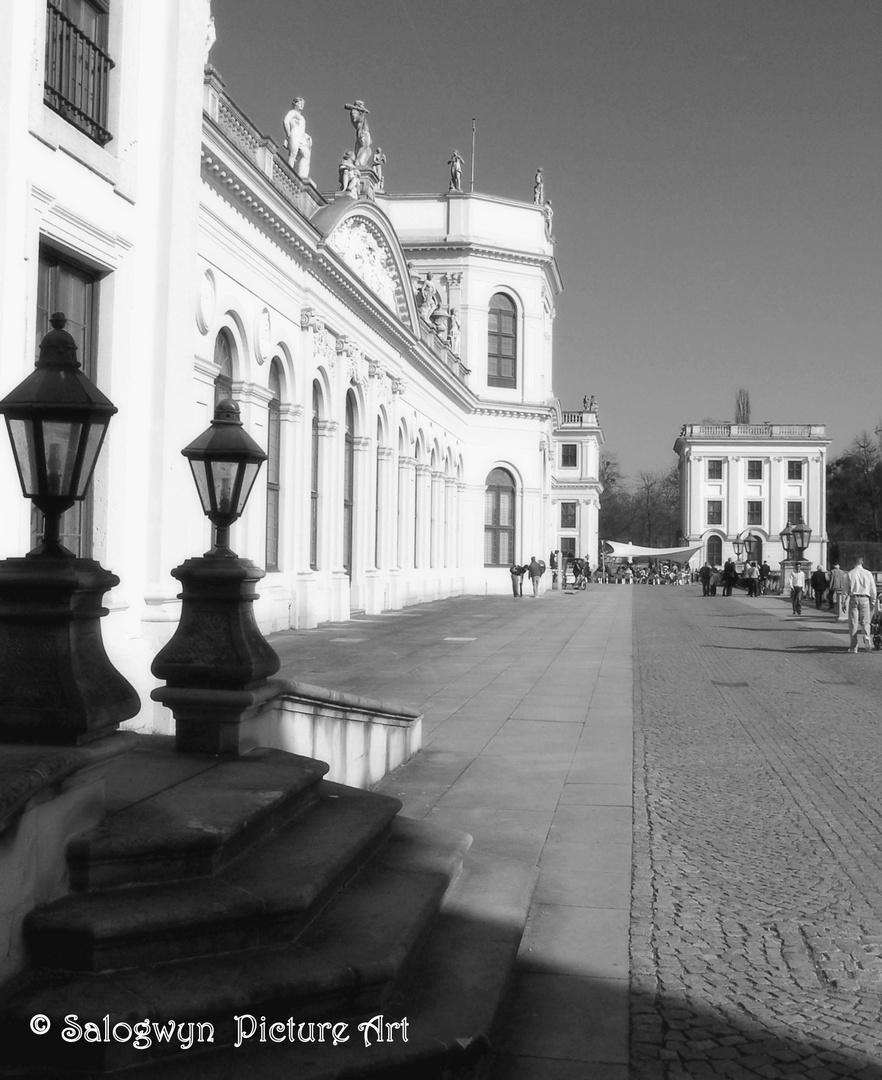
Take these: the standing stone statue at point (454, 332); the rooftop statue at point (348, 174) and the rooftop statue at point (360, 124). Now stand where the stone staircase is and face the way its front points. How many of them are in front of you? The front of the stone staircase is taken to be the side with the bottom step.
0

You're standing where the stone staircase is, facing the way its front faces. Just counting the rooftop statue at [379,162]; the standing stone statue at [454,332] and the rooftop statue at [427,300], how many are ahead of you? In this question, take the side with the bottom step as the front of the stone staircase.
0

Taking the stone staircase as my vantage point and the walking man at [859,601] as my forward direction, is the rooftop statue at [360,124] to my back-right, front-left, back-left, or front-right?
front-left

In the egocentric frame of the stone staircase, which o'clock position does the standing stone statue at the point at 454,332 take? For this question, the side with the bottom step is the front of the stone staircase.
The standing stone statue is roughly at 8 o'clock from the stone staircase.

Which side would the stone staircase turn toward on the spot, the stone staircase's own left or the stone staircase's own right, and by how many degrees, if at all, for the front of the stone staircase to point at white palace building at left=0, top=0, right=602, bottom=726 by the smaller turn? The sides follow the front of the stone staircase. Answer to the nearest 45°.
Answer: approximately 135° to the stone staircase's own left

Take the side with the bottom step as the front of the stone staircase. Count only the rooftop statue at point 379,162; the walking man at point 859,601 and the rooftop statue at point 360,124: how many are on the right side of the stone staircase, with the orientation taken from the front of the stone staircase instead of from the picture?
0

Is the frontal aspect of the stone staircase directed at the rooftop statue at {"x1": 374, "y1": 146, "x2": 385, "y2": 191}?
no

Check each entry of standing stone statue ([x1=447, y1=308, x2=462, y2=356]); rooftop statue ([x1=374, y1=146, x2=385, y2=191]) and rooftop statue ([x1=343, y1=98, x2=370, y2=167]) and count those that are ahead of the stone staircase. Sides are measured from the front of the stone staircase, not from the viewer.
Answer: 0

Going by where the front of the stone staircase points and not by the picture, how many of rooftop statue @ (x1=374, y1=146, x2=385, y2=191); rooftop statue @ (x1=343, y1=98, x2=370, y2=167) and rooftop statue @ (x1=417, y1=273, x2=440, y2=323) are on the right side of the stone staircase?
0

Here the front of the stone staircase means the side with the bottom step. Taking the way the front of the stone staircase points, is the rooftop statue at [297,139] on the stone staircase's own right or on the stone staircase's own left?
on the stone staircase's own left

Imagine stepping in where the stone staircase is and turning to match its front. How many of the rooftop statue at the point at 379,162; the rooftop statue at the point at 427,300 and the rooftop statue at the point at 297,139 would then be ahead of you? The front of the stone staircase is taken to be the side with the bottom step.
0

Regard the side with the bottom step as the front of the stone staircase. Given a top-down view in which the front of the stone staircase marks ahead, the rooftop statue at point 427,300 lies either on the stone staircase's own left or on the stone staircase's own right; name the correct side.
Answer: on the stone staircase's own left

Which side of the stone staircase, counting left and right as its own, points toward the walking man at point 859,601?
left

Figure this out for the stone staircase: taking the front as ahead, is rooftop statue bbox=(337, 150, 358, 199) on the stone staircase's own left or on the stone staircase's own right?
on the stone staircase's own left

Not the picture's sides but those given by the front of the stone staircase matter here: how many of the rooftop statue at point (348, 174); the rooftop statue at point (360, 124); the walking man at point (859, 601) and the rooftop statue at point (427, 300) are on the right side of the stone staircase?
0

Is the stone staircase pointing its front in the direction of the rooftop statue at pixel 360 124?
no
